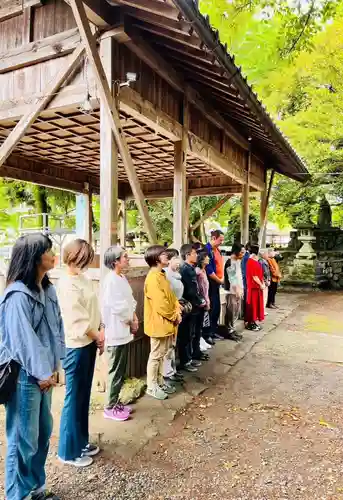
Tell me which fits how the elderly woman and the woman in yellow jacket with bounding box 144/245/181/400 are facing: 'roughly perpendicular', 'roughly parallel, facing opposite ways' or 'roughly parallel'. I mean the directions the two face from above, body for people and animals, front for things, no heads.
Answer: roughly parallel

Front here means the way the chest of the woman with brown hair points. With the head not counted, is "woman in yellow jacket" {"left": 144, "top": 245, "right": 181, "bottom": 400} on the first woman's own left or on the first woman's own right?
on the first woman's own left

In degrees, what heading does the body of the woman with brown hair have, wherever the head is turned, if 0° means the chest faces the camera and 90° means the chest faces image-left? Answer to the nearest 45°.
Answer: approximately 270°

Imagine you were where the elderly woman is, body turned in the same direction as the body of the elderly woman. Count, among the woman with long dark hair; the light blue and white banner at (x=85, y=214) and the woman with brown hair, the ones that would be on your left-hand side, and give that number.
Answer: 1

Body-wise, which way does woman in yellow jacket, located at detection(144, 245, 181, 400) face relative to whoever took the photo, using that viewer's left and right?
facing to the right of the viewer

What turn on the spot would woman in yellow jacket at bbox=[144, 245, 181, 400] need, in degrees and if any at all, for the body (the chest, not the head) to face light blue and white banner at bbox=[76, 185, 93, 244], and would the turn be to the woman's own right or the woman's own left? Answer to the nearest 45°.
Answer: approximately 90° to the woman's own left

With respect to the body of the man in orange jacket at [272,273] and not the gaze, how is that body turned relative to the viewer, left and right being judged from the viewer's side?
facing to the right of the viewer

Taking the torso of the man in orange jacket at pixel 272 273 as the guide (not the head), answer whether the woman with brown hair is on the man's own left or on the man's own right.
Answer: on the man's own right

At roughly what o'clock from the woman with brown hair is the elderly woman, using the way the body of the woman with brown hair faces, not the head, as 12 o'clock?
The elderly woman is roughly at 10 o'clock from the woman with brown hair.

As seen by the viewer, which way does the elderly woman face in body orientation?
to the viewer's right

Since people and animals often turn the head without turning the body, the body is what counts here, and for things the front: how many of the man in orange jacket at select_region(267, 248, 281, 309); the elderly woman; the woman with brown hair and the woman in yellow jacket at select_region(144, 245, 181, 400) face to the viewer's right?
4

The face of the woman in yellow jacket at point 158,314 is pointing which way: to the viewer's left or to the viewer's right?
to the viewer's right

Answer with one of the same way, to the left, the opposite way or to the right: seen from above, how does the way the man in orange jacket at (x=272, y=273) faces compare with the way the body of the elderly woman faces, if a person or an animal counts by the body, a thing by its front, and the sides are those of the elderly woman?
the same way

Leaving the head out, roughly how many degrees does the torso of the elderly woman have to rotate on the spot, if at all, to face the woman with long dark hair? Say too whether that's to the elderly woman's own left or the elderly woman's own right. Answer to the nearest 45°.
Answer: approximately 90° to the elderly woman's own right

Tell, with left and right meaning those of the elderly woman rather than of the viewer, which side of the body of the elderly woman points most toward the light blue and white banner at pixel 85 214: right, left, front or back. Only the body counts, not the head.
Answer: left

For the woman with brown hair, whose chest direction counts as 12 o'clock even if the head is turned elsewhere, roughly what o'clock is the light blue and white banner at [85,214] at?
The light blue and white banner is roughly at 9 o'clock from the woman with brown hair.

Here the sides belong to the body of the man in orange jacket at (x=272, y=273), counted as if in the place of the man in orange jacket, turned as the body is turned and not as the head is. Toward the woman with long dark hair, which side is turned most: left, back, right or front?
right

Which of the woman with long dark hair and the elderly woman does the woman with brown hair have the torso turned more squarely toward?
the elderly woman
